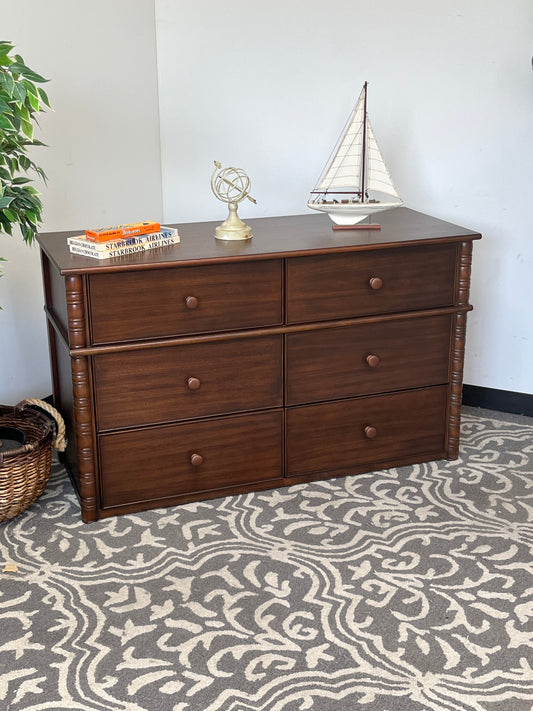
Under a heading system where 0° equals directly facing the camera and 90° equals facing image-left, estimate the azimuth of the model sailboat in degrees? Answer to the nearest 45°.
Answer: approximately 270°

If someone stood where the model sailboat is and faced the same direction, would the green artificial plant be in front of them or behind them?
behind

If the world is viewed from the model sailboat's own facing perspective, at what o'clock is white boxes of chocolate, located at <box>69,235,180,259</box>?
The white boxes of chocolate is roughly at 5 o'clock from the model sailboat.

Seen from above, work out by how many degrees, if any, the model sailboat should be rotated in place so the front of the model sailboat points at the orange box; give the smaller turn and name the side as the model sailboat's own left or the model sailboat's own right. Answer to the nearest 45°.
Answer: approximately 135° to the model sailboat's own right

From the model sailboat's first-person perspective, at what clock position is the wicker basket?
The wicker basket is roughly at 5 o'clock from the model sailboat.

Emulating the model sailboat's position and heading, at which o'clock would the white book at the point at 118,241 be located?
The white book is roughly at 5 o'clock from the model sailboat.
